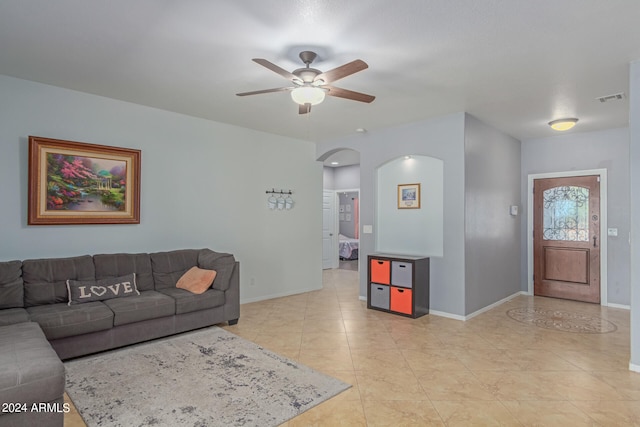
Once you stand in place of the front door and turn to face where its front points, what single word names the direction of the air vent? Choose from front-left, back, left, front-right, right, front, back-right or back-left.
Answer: front-left

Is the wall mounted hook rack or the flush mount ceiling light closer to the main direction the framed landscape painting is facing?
the flush mount ceiling light

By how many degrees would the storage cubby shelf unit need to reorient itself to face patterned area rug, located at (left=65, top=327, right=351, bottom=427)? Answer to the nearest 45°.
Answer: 0° — it already faces it

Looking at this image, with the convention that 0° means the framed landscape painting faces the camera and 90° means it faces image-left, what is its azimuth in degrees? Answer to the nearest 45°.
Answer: approximately 315°

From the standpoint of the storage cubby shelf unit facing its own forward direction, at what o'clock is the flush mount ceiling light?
The flush mount ceiling light is roughly at 7 o'clock from the storage cubby shelf unit.
